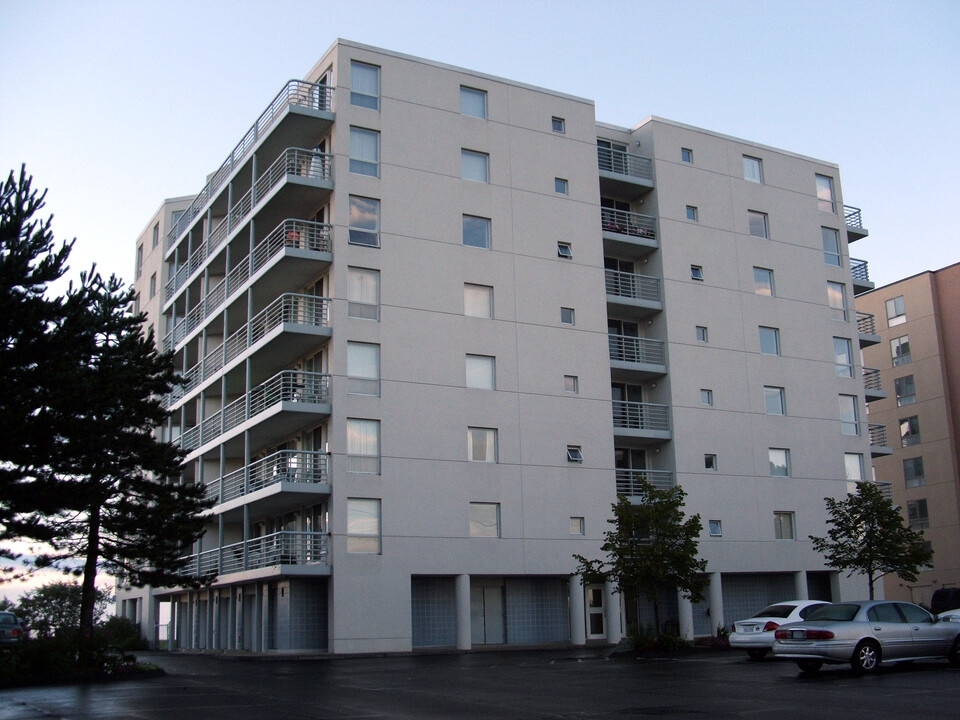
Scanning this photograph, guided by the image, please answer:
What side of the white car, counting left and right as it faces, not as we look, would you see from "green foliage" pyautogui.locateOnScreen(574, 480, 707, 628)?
left

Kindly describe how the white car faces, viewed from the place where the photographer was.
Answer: facing away from the viewer and to the right of the viewer

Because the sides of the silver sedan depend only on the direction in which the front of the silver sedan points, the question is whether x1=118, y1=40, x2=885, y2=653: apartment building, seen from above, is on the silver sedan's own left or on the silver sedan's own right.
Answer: on the silver sedan's own left

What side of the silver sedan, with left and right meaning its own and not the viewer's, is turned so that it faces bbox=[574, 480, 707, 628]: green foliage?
left

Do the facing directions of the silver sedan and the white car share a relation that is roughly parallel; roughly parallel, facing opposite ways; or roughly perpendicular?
roughly parallel

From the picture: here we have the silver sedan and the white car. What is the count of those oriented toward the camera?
0

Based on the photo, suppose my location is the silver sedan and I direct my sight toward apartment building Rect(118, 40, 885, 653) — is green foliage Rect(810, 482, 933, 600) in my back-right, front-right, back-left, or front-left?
front-right

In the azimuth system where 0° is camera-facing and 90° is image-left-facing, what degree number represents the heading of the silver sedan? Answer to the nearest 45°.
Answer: approximately 225°

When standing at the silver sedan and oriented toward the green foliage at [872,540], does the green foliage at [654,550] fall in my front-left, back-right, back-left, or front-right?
front-left
